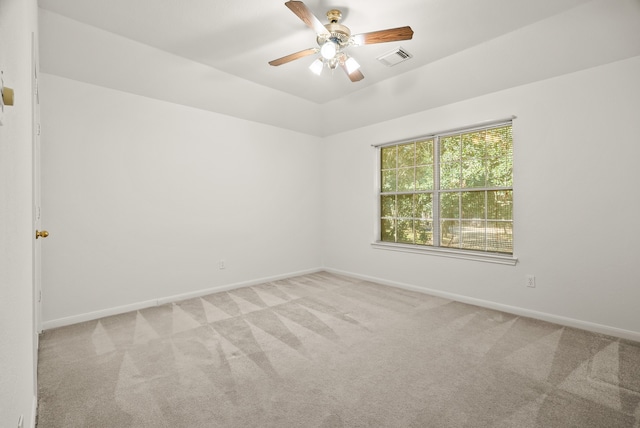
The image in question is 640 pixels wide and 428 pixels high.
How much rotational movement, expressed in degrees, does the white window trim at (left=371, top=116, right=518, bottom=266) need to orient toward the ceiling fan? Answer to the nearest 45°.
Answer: approximately 45° to its left
